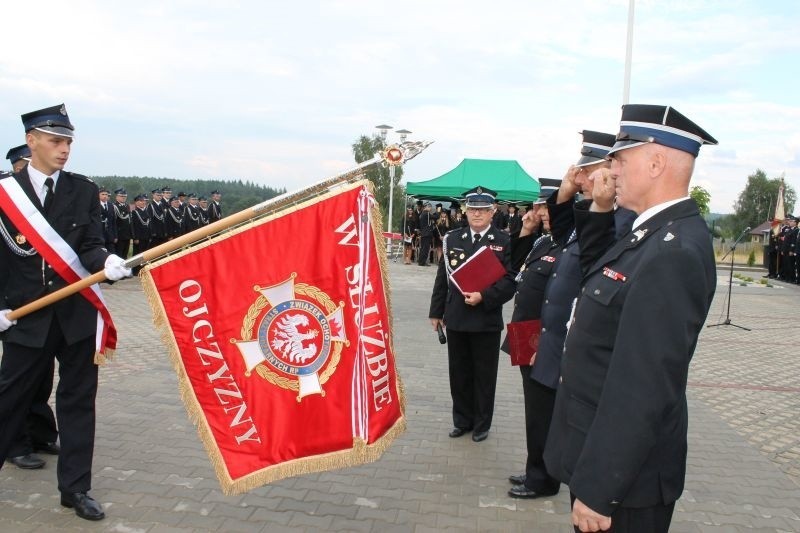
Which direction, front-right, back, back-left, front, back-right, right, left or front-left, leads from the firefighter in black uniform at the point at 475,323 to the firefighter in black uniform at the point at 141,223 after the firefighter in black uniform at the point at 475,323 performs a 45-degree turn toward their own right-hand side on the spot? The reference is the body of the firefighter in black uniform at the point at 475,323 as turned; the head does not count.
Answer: right

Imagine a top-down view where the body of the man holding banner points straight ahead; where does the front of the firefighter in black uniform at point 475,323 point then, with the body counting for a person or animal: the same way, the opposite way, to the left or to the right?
to the right

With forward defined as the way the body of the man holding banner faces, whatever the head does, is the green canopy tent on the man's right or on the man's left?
on the man's left

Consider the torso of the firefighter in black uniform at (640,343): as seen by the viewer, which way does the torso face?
to the viewer's left

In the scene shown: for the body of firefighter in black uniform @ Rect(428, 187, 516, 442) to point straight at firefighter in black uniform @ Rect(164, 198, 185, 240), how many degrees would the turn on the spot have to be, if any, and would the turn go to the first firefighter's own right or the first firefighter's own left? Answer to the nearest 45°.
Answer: approximately 135° to the first firefighter's own right

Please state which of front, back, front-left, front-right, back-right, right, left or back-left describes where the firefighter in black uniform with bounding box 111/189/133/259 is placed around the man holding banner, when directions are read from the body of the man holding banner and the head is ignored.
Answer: back-left

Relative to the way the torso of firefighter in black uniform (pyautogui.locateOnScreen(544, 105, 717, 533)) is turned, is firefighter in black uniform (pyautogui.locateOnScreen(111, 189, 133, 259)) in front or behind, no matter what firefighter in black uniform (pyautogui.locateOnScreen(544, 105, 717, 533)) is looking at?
in front

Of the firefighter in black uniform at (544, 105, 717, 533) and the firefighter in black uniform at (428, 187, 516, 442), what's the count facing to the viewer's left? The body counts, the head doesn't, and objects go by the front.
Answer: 1

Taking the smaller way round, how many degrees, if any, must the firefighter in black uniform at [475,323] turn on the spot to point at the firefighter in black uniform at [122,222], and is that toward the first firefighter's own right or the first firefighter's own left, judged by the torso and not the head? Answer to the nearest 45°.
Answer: approximately 135° to the first firefighter's own right

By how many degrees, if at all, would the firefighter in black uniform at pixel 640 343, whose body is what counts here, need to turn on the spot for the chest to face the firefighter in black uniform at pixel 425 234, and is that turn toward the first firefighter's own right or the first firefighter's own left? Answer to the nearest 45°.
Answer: approximately 90° to the first firefighter's own right

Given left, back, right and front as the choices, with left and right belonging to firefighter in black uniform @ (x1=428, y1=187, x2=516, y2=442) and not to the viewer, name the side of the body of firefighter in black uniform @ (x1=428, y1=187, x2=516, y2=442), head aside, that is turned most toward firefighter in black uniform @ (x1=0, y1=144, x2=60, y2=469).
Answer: right

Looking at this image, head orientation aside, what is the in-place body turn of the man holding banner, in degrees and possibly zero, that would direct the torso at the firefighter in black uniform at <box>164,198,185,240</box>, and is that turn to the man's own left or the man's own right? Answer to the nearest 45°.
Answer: approximately 135° to the man's own left
